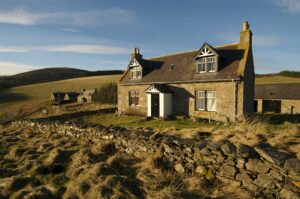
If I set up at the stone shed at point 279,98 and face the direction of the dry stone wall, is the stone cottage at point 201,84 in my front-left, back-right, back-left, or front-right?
front-right

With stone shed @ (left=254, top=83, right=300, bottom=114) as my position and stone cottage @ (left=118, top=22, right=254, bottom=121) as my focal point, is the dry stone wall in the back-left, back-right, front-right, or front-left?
front-left

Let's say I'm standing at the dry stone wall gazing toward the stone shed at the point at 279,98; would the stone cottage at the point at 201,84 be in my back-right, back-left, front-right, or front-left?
front-left

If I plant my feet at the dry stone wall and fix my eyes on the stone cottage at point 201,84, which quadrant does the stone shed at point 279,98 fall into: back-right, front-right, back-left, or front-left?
front-right

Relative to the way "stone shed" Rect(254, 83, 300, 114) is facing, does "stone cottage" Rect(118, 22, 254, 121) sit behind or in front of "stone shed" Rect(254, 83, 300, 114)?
in front

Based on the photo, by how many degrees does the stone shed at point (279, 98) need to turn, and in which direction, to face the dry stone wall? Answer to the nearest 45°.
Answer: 0° — it already faces it

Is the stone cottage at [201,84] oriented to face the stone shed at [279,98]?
no

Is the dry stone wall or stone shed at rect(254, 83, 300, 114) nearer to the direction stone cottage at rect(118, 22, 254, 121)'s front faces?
the dry stone wall

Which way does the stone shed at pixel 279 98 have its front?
toward the camera

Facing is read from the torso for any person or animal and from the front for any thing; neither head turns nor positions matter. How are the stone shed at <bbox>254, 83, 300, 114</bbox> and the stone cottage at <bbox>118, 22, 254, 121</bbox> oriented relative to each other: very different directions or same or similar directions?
same or similar directions

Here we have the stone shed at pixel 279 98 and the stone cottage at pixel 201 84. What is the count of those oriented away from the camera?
0

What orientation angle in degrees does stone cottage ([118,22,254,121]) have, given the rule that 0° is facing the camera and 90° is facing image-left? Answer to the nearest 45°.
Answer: approximately 45°
